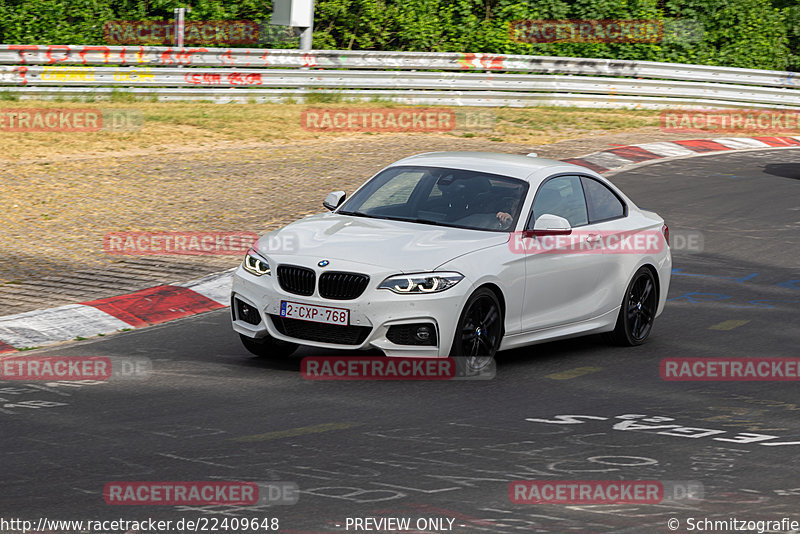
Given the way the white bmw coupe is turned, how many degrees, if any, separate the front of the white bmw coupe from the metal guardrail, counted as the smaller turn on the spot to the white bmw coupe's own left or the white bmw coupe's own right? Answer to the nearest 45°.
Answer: approximately 135° to the white bmw coupe's own right

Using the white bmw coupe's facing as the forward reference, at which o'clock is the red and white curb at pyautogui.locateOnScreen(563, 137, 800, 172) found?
The red and white curb is roughly at 5 o'clock from the white bmw coupe.

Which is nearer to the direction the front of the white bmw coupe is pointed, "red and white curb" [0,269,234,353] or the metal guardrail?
the red and white curb

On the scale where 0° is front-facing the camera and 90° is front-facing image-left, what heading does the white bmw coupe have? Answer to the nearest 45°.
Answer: approximately 45°

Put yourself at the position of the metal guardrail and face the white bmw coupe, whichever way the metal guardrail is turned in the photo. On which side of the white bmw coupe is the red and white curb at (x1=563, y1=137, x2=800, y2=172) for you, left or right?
left
